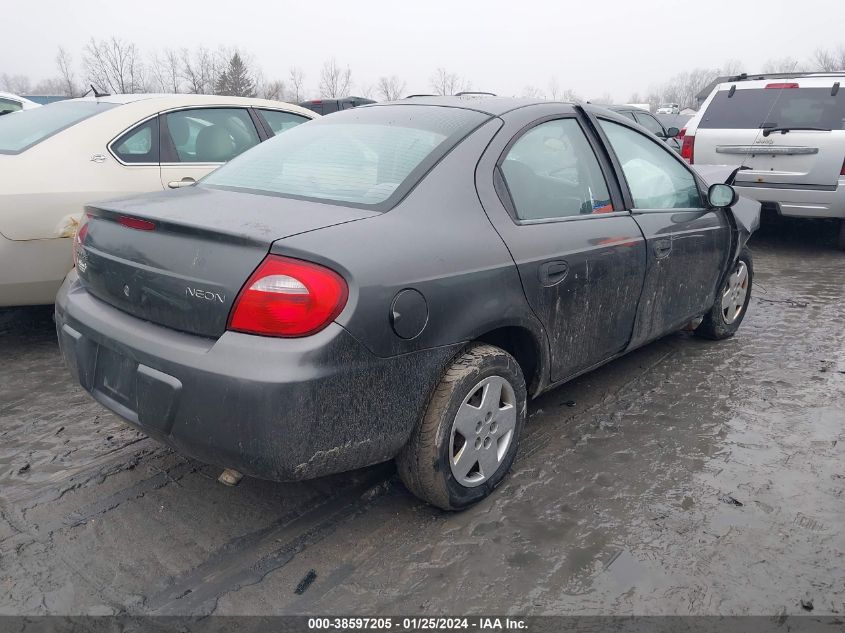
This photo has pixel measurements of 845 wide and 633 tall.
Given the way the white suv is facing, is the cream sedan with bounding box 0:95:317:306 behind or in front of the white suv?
behind

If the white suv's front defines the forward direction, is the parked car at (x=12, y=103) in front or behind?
behind

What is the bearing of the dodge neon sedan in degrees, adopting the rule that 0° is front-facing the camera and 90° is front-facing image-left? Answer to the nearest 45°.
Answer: approximately 225°

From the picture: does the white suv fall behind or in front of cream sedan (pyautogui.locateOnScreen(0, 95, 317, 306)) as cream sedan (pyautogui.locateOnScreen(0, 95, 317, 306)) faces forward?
in front

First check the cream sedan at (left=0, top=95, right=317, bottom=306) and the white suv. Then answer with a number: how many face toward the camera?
0

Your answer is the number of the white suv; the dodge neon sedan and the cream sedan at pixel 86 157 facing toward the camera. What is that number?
0

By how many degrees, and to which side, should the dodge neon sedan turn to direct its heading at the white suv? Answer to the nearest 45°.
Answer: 0° — it already faces it

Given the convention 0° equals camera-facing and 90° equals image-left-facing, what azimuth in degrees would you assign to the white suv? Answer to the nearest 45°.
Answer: approximately 225°

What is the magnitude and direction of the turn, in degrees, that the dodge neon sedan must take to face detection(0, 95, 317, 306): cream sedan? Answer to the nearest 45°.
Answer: approximately 90° to its left
